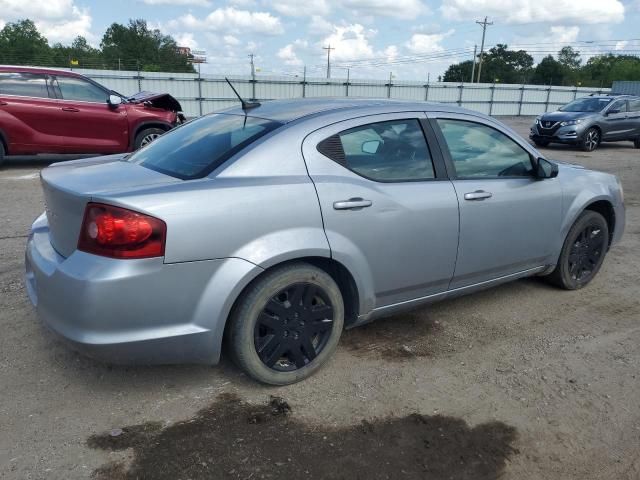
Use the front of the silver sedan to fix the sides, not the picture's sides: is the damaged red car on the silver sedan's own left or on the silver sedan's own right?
on the silver sedan's own left

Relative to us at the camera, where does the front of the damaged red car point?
facing to the right of the viewer

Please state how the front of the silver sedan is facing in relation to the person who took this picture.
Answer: facing away from the viewer and to the right of the viewer

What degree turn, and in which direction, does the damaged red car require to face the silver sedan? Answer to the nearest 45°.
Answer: approximately 90° to its right
